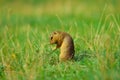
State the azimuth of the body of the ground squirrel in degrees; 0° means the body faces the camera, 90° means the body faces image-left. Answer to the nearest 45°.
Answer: approximately 90°
